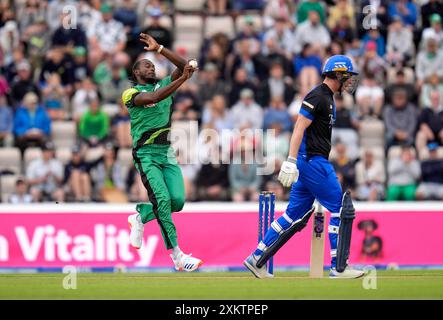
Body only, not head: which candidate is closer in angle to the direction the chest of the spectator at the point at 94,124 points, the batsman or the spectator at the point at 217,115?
the batsman

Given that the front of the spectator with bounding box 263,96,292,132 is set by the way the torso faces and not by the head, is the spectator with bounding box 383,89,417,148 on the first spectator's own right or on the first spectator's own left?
on the first spectator's own left

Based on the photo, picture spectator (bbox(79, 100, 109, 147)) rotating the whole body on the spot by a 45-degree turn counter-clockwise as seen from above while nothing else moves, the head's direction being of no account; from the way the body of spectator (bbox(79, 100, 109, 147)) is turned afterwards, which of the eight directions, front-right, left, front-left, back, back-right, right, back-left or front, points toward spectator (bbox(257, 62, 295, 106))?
front-left

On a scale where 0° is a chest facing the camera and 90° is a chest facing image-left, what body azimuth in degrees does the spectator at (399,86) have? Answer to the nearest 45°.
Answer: approximately 0°

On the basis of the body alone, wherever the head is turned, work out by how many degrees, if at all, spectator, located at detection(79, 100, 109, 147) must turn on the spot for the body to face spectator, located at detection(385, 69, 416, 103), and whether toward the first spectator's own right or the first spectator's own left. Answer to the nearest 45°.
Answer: approximately 90° to the first spectator's own left

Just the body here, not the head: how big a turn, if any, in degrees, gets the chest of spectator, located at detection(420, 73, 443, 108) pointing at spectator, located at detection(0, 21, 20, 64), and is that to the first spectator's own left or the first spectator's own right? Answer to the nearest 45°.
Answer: approximately 90° to the first spectator's own right

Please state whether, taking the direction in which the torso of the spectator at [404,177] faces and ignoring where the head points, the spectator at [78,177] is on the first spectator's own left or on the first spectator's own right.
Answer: on the first spectator's own right
